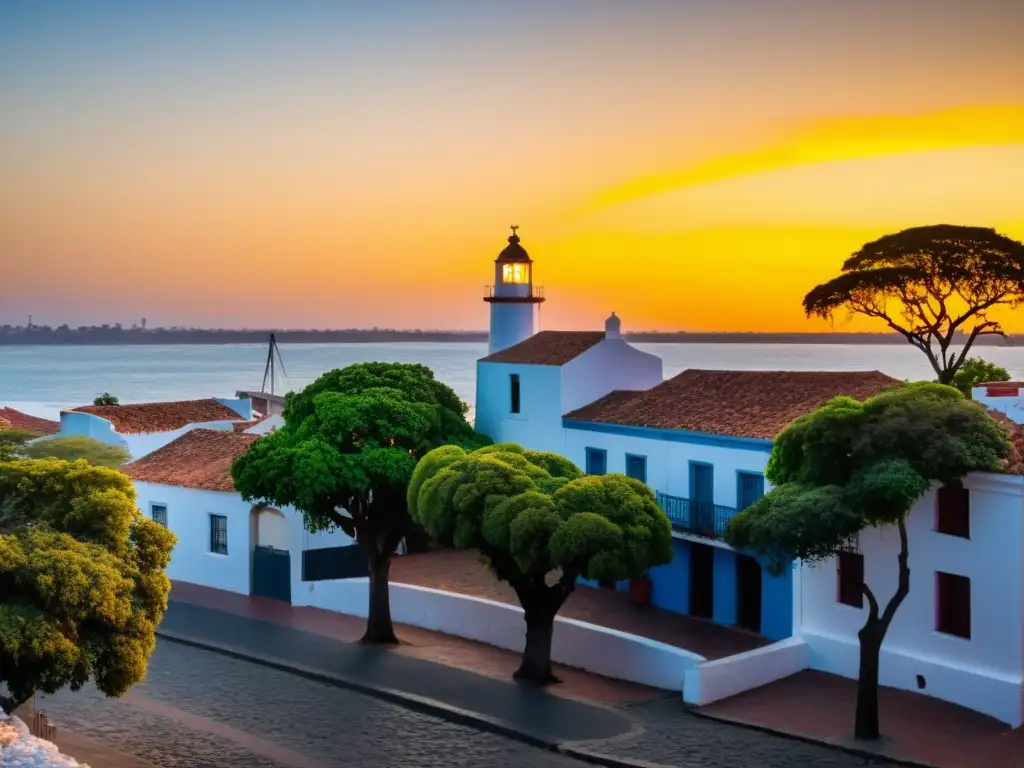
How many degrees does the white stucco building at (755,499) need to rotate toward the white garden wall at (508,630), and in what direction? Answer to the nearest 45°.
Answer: approximately 45° to its right

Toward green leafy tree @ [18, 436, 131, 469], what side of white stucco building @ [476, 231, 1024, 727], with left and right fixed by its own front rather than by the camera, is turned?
right

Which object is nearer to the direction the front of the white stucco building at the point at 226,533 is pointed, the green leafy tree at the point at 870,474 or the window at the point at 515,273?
the green leafy tree

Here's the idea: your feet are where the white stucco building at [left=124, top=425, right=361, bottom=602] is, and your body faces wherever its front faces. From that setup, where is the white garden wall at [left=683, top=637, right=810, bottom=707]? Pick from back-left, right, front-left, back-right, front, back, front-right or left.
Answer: left

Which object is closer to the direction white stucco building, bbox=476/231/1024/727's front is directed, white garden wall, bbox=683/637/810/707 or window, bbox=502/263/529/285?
the white garden wall

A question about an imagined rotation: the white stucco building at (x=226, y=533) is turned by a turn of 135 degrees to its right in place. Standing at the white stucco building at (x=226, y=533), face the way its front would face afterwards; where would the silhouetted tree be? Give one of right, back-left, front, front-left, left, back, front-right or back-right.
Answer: right

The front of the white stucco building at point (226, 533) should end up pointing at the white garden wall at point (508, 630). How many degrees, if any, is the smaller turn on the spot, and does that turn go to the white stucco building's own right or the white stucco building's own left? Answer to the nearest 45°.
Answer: approximately 90° to the white stucco building's own left

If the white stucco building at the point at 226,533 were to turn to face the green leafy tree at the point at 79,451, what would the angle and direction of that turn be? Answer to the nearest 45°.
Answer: approximately 90° to its right

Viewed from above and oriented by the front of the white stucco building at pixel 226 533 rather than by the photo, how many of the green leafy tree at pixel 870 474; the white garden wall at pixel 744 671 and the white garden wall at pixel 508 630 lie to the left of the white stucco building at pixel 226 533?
3

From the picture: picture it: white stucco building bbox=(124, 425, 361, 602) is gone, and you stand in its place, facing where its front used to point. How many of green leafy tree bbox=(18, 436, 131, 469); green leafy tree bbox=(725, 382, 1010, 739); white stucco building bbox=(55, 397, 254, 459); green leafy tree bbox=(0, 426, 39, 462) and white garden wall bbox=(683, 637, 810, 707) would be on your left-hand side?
2

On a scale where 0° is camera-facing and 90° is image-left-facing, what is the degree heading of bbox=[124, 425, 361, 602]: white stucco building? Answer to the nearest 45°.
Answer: approximately 45°

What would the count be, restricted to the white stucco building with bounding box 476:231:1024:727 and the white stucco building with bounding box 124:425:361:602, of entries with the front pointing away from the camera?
0

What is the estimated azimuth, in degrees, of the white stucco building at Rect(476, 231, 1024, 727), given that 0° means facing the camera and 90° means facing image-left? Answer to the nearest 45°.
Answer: approximately 45°

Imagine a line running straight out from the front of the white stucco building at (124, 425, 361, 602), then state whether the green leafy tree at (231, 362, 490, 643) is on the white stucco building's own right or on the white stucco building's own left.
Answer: on the white stucco building's own left
